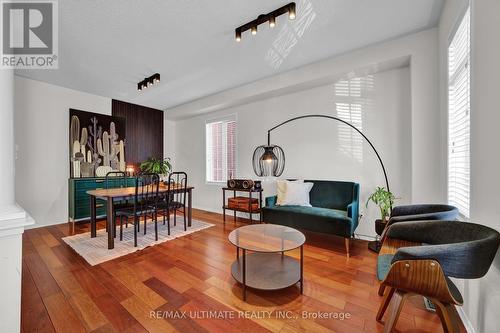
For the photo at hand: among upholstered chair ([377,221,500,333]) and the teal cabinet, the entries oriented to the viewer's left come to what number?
1

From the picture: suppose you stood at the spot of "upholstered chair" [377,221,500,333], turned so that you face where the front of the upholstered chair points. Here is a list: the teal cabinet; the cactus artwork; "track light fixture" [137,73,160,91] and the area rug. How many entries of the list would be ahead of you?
4

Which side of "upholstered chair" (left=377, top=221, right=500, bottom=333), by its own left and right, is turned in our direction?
left

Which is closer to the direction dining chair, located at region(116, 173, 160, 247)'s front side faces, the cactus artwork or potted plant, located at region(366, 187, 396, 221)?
the cactus artwork

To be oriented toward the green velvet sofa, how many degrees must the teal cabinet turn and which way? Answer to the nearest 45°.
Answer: approximately 45° to its left

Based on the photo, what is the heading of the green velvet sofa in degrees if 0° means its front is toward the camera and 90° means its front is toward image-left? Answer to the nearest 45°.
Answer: approximately 45°

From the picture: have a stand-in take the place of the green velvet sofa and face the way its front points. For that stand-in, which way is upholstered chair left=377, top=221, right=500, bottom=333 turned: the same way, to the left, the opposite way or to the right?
to the right

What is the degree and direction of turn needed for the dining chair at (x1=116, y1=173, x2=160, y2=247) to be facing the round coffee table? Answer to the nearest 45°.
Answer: approximately 180°

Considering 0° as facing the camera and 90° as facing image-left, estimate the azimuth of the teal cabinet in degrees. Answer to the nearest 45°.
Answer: approximately 0°

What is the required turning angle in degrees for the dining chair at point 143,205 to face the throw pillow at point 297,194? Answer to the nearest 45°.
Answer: approximately 135° to its right
